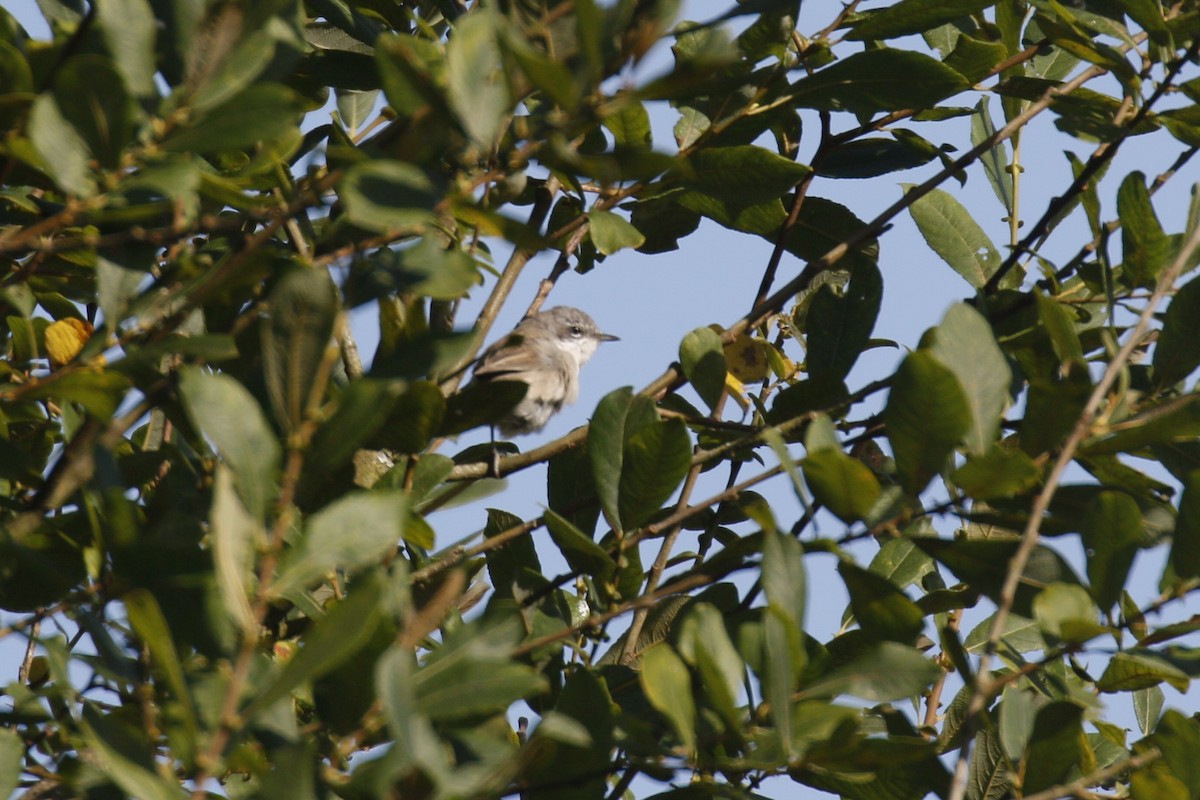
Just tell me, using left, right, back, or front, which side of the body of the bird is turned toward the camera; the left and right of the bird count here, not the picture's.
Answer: right
